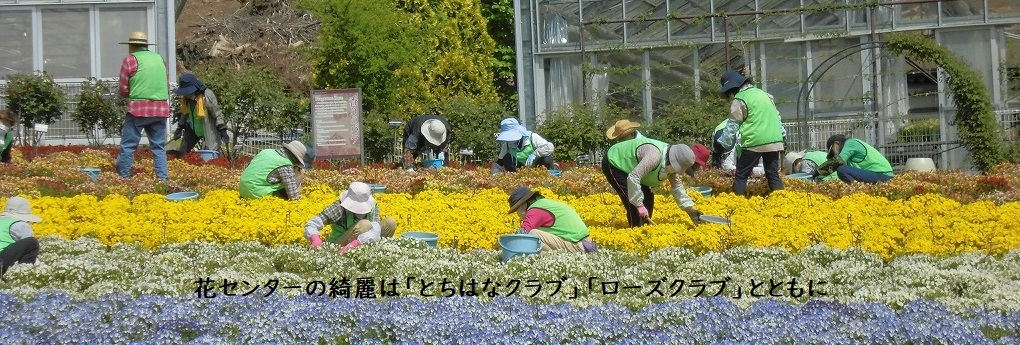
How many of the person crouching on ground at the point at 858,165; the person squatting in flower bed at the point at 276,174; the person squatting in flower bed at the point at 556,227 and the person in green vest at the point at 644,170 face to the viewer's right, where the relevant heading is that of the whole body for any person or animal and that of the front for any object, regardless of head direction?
2

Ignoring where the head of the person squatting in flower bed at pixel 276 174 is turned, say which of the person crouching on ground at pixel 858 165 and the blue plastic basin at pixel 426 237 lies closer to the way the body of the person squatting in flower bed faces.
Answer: the person crouching on ground

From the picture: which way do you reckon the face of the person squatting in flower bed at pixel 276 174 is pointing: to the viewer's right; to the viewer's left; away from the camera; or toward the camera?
to the viewer's right

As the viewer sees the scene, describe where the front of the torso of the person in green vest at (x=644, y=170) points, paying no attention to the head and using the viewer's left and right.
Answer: facing to the right of the viewer

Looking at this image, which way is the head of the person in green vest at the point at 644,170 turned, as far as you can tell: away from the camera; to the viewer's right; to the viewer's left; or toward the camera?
to the viewer's right

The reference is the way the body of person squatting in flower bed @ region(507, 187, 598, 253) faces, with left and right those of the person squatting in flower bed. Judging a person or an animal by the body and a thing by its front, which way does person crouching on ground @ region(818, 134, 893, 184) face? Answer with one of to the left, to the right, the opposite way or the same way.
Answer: the same way

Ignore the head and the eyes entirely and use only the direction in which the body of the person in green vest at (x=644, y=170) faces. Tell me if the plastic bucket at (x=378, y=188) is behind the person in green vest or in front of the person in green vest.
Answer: behind

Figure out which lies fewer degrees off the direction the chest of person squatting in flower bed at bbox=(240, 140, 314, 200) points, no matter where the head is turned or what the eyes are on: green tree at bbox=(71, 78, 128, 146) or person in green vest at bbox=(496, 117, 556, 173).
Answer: the person in green vest

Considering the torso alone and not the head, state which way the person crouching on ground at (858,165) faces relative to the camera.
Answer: to the viewer's left

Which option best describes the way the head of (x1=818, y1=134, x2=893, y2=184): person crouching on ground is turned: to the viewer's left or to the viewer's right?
to the viewer's left

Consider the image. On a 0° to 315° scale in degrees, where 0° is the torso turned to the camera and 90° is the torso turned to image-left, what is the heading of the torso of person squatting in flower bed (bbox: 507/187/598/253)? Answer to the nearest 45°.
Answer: approximately 90°

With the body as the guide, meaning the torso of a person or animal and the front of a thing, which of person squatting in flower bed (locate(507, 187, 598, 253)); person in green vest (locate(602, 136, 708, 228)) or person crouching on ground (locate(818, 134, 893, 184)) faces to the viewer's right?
the person in green vest

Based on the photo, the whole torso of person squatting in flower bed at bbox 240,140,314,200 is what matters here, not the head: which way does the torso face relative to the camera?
to the viewer's right

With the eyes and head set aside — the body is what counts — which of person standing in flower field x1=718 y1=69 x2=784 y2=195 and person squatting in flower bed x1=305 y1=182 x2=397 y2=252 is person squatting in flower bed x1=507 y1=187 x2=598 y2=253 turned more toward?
the person squatting in flower bed

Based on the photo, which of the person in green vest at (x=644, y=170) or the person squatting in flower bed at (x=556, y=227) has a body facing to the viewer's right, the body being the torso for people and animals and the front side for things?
the person in green vest
